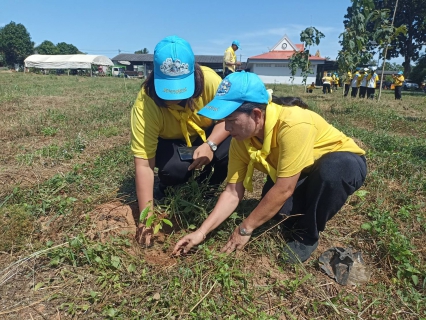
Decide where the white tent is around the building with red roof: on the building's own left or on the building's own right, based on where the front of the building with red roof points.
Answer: on the building's own right

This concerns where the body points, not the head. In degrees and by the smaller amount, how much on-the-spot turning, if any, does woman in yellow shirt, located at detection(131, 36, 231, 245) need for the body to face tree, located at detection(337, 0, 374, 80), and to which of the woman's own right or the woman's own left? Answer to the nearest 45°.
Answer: approximately 135° to the woman's own left

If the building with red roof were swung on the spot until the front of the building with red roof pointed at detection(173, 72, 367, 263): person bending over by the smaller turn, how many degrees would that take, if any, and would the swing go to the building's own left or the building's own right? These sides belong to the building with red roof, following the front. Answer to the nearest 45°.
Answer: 0° — it already faces them

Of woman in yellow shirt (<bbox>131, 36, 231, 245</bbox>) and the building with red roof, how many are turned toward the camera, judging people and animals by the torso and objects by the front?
2

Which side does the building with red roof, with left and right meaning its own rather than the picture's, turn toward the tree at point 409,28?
left

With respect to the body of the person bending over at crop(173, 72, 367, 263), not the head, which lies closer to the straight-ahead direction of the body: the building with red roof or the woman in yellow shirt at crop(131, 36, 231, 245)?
the woman in yellow shirt

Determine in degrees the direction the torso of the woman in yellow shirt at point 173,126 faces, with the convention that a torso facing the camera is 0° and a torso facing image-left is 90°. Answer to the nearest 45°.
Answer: approximately 0°

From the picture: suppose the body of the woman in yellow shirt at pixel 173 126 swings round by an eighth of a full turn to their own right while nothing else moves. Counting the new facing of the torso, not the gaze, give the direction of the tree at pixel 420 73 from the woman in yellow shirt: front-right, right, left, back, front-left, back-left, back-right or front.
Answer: back

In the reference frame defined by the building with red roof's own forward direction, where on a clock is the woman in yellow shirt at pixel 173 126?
The woman in yellow shirt is roughly at 12 o'clock from the building with red roof.

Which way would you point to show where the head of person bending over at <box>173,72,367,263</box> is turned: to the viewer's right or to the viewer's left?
to the viewer's left
